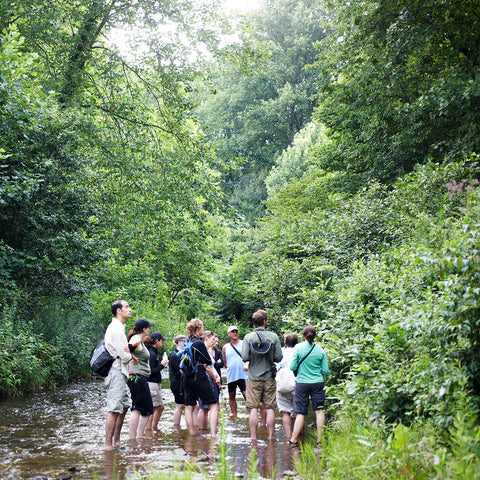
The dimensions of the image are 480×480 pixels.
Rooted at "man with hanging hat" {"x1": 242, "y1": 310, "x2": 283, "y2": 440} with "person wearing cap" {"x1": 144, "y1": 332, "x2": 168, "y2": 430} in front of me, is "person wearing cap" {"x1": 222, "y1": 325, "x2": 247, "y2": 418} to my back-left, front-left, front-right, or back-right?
front-right

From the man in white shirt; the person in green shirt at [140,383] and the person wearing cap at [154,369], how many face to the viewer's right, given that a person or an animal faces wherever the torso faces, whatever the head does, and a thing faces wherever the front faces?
3

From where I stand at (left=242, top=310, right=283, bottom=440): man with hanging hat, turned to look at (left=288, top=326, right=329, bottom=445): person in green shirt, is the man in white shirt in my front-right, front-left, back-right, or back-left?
back-right

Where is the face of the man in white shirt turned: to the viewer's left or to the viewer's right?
to the viewer's right

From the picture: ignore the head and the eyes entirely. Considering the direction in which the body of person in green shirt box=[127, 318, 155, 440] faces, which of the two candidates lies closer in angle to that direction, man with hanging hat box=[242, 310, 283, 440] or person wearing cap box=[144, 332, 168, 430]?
the man with hanging hat

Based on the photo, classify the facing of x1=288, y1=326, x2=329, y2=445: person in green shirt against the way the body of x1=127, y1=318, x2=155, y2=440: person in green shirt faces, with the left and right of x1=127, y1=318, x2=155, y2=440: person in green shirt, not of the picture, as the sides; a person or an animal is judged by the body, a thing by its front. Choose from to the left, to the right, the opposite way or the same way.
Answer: to the left

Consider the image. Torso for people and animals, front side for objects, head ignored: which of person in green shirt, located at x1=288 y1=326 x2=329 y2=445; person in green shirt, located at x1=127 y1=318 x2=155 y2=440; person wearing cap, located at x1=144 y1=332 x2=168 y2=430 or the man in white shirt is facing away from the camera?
person in green shirt, located at x1=288 y1=326 x2=329 y2=445

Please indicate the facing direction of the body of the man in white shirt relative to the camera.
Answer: to the viewer's right

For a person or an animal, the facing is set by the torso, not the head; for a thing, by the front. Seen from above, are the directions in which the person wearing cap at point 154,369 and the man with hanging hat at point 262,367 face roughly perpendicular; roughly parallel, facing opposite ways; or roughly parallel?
roughly perpendicular

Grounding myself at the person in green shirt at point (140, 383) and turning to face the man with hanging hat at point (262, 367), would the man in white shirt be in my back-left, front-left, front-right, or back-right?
back-right

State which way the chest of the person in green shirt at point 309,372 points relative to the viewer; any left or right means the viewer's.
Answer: facing away from the viewer

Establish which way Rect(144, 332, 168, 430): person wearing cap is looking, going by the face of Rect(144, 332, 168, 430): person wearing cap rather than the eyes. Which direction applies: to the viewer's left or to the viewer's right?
to the viewer's right

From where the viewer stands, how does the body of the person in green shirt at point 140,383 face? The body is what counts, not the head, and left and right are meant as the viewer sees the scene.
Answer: facing to the right of the viewer

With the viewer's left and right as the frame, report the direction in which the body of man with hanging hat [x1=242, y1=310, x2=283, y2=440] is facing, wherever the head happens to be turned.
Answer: facing away from the viewer

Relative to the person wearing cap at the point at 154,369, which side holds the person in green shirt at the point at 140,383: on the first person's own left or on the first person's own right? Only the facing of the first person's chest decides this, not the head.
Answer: on the first person's own right

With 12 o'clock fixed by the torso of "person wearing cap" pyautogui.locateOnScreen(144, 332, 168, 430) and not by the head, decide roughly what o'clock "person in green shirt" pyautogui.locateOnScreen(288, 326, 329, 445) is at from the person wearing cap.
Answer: The person in green shirt is roughly at 1 o'clock from the person wearing cap.

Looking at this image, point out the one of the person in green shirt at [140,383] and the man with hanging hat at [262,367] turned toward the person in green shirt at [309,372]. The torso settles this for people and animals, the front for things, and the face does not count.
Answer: the person in green shirt at [140,383]
